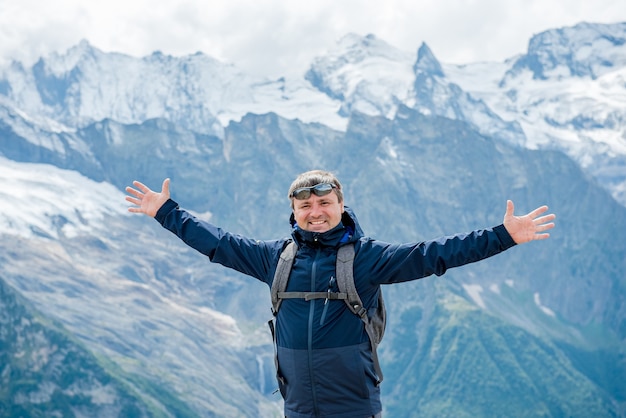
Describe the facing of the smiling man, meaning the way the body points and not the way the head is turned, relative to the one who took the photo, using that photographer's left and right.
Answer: facing the viewer
